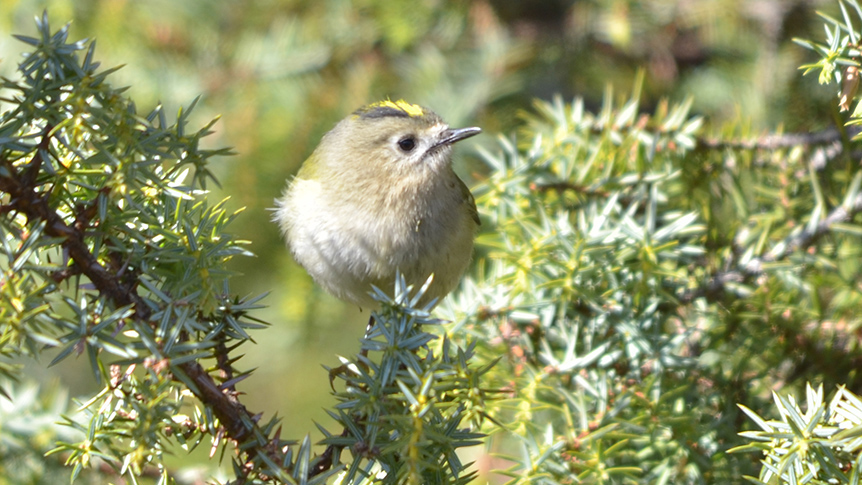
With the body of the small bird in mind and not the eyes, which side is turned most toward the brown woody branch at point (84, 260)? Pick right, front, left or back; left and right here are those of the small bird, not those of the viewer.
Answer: right

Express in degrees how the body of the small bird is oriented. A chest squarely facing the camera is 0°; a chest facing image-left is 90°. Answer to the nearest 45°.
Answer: approximately 315°
